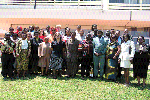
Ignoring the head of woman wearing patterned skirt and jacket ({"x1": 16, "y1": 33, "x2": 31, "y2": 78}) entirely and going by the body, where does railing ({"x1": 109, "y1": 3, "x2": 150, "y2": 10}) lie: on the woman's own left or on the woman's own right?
on the woman's own left

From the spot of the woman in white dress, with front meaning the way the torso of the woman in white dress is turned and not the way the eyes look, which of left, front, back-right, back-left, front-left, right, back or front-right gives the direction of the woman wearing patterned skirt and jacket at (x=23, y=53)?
right

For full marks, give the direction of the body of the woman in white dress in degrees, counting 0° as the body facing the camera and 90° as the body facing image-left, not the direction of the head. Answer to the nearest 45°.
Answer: approximately 0°

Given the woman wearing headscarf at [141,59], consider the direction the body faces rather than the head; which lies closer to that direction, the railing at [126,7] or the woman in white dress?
the woman in white dress

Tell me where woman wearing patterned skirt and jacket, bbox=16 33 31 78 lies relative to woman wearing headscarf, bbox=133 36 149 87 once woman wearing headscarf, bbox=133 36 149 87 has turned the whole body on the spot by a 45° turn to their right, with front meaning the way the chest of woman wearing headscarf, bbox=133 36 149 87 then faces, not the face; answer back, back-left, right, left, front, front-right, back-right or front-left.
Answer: front-right

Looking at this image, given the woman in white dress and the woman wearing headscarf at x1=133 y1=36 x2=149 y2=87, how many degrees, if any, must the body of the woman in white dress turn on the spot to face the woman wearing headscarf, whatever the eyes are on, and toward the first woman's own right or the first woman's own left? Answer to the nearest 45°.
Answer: approximately 90° to the first woman's own left

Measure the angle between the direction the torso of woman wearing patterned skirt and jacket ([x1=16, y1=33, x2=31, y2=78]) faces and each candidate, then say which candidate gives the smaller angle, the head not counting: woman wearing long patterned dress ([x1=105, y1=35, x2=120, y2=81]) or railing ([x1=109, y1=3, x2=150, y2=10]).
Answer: the woman wearing long patterned dress

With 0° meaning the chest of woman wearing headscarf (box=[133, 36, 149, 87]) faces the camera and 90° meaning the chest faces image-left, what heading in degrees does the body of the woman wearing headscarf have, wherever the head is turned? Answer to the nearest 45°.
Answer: approximately 0°

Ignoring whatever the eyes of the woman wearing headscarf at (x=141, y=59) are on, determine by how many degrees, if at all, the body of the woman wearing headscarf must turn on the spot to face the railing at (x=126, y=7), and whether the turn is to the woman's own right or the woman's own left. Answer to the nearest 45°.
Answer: approximately 180°
